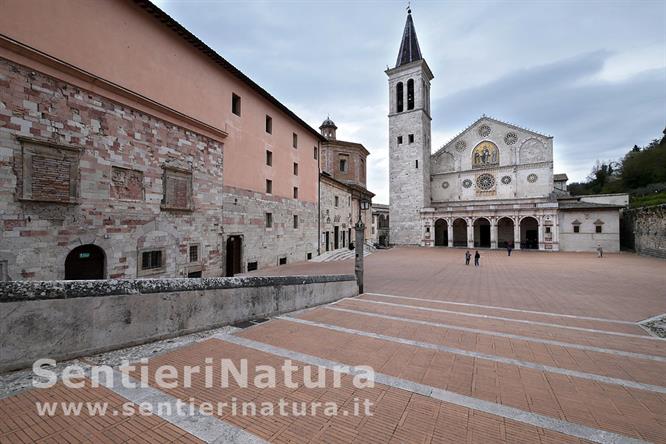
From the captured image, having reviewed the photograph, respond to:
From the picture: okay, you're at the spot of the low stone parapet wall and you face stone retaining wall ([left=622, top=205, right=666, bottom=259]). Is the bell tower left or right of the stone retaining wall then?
left

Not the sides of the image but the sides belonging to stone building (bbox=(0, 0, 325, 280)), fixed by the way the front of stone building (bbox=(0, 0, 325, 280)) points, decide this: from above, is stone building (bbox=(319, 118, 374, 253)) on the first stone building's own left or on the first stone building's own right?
on the first stone building's own left

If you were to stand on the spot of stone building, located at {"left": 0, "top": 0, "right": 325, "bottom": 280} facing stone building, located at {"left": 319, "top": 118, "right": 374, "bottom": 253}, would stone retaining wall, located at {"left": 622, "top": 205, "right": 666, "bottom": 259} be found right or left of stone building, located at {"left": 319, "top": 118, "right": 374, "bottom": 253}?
right

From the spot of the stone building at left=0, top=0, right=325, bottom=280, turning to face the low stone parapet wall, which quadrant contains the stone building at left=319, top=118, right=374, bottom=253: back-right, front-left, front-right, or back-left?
back-left

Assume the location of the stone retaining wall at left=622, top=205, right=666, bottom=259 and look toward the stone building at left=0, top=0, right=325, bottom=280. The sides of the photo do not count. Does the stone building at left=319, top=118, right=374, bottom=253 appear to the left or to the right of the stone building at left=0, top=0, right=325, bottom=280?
right

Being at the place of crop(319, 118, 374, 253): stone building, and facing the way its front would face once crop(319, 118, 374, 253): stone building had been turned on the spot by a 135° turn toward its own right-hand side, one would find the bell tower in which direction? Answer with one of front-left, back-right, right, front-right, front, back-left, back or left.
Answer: back-right

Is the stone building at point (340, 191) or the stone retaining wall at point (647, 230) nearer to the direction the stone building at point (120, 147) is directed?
the stone retaining wall

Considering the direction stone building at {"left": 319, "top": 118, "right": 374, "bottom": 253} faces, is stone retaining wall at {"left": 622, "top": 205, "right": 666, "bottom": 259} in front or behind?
in front

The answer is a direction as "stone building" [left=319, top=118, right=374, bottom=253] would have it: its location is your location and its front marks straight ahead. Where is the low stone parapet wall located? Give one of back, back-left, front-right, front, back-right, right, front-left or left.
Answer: front-right

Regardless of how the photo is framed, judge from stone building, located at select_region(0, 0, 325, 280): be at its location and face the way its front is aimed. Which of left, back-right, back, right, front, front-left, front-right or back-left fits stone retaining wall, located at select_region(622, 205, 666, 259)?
front-left

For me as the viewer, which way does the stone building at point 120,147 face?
facing the viewer and to the right of the viewer

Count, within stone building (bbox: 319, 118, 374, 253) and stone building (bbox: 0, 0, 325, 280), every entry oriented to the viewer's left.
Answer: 0

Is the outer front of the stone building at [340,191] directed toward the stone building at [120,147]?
no
